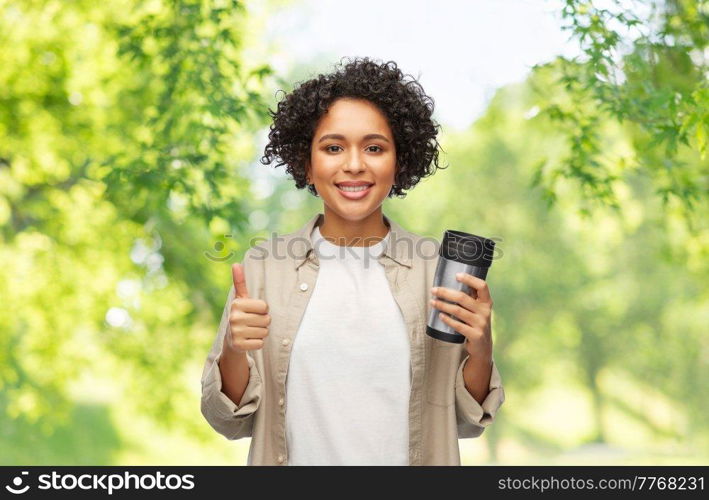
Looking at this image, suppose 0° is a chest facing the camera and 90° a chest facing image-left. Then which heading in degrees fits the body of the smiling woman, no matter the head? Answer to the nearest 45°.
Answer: approximately 0°
